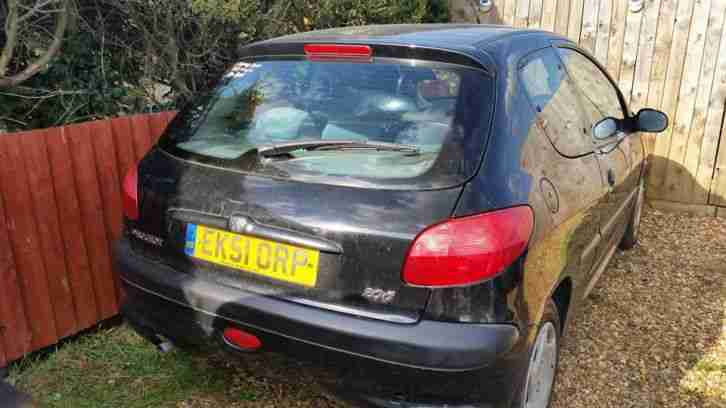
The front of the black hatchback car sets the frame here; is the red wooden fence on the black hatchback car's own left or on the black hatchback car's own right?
on the black hatchback car's own left

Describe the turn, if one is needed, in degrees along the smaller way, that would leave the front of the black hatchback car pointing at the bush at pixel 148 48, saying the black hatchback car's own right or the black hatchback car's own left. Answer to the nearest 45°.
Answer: approximately 90° to the black hatchback car's own left

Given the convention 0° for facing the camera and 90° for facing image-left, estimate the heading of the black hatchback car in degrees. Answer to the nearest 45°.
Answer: approximately 225°
